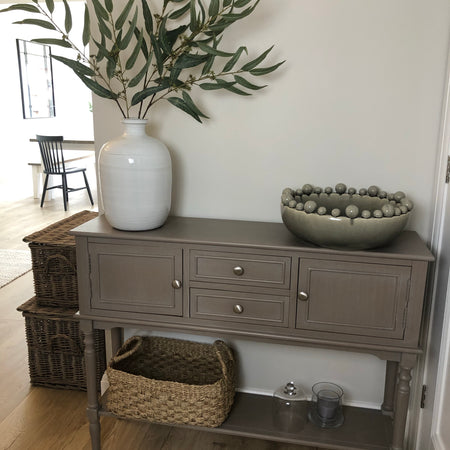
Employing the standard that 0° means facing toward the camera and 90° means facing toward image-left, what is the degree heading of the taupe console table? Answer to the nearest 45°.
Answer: approximately 0°

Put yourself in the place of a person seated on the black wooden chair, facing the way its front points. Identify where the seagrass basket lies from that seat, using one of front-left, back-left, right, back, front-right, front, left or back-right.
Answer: back-right

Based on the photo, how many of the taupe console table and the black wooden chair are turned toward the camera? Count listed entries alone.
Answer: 1

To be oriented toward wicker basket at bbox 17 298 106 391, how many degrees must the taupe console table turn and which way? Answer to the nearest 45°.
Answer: approximately 135° to its right

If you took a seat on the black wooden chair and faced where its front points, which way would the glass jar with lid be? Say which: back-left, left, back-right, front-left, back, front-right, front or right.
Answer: back-right

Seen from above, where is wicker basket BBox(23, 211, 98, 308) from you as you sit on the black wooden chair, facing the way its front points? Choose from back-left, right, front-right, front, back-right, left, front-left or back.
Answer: back-right

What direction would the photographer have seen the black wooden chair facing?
facing away from the viewer and to the right of the viewer

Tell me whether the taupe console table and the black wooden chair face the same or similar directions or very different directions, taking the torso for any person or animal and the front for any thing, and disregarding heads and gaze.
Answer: very different directions

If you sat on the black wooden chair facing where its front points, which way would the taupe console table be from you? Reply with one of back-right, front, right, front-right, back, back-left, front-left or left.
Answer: back-right

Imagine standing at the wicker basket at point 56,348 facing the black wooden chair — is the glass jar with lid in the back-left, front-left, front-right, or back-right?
back-right
